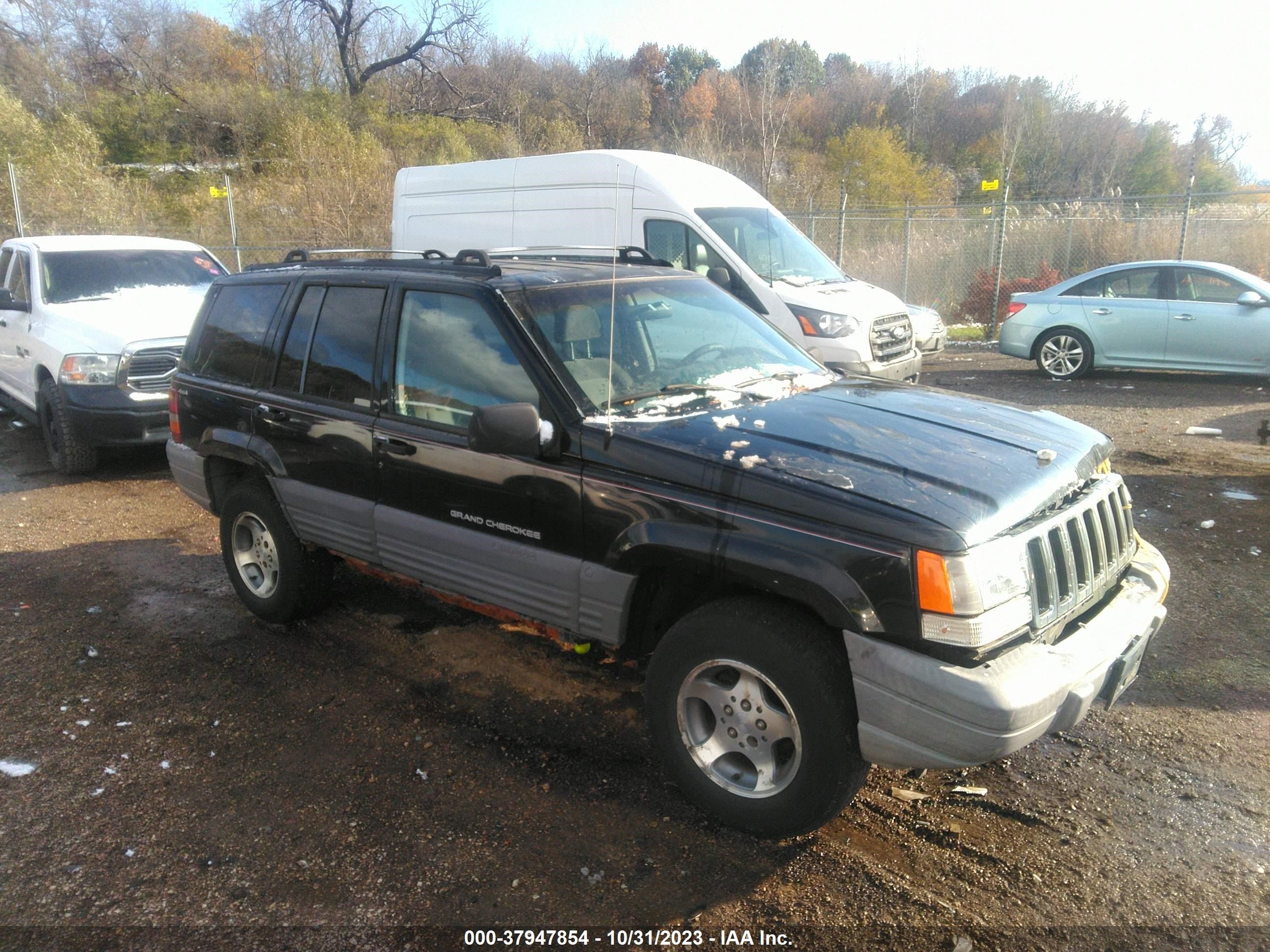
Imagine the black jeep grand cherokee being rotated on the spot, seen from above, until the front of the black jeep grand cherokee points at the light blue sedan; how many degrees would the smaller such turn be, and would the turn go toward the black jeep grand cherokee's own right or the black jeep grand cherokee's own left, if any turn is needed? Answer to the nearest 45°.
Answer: approximately 90° to the black jeep grand cherokee's own left

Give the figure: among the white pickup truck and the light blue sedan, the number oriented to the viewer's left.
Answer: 0

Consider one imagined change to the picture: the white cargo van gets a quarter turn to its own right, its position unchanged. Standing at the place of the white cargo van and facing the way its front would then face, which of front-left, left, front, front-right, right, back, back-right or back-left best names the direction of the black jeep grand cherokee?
front-left

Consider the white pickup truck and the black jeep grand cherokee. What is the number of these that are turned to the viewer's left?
0

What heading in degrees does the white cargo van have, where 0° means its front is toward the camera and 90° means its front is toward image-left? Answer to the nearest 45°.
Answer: approximately 315°

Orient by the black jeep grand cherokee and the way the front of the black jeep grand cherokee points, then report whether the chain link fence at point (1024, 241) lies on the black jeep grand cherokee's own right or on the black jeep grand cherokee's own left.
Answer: on the black jeep grand cherokee's own left

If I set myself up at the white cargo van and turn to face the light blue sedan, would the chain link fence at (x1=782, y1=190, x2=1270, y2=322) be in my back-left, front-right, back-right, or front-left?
front-left

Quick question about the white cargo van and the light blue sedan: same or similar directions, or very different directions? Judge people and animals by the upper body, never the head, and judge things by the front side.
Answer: same or similar directions

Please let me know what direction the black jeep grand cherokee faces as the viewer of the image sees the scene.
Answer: facing the viewer and to the right of the viewer

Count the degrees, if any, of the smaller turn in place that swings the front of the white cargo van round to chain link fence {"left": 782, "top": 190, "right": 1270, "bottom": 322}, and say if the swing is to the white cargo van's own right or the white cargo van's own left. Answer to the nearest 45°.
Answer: approximately 90° to the white cargo van's own left

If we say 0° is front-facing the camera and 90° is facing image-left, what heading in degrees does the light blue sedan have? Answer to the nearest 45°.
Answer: approximately 270°

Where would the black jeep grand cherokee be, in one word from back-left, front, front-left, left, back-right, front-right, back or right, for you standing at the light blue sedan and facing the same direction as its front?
right

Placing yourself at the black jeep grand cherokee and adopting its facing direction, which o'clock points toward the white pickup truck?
The white pickup truck is roughly at 6 o'clock from the black jeep grand cherokee.

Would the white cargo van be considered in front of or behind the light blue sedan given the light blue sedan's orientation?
behind
